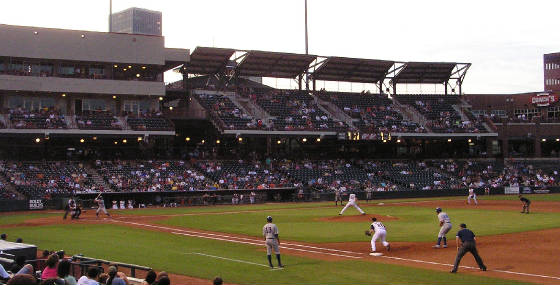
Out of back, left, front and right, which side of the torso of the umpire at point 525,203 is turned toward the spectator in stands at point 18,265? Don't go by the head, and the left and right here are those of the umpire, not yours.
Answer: left

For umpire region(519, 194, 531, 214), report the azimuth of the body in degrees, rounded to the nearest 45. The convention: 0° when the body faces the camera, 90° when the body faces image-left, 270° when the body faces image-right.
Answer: approximately 90°

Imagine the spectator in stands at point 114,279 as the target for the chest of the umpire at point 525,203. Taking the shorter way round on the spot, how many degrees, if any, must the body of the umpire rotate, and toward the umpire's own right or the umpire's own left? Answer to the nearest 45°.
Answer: approximately 90° to the umpire's own left
